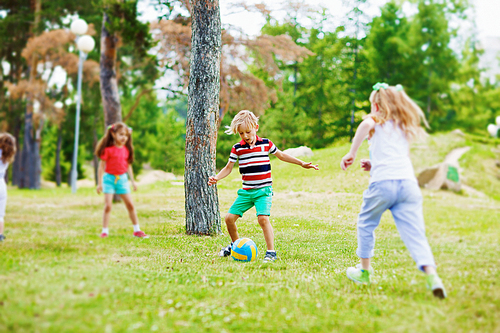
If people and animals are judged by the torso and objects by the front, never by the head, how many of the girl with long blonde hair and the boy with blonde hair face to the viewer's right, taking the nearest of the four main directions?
0

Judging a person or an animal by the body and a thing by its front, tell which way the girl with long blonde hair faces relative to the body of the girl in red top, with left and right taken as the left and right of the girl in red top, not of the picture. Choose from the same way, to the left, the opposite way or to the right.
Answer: the opposite way

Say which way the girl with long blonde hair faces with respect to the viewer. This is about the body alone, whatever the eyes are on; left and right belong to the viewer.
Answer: facing away from the viewer and to the left of the viewer

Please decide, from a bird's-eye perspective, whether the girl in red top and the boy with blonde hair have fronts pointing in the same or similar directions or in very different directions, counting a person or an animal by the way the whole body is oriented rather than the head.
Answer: same or similar directions

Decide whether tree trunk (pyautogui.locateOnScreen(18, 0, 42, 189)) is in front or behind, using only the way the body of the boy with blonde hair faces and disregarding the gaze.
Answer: behind

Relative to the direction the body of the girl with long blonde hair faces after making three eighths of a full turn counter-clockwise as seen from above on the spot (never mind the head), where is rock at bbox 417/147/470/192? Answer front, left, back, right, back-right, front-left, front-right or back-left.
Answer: back

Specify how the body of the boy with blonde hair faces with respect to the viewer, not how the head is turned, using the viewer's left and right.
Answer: facing the viewer

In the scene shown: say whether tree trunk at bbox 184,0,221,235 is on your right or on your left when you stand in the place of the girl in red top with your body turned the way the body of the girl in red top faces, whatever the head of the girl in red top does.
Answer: on your left

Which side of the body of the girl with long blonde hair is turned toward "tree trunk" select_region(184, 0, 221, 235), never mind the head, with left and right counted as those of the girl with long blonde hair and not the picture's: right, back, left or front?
front

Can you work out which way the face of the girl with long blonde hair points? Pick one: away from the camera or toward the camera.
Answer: away from the camera

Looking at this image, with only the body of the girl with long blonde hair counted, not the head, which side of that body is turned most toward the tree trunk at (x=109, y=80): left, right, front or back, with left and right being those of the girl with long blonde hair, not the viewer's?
front

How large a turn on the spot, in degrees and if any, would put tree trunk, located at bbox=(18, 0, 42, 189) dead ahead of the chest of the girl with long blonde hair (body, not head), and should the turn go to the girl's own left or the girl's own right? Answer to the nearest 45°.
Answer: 0° — they already face it

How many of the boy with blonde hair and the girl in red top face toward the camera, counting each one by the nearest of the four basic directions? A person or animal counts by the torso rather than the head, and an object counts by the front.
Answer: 2

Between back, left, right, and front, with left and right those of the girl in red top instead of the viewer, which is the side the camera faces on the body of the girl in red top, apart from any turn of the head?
front
